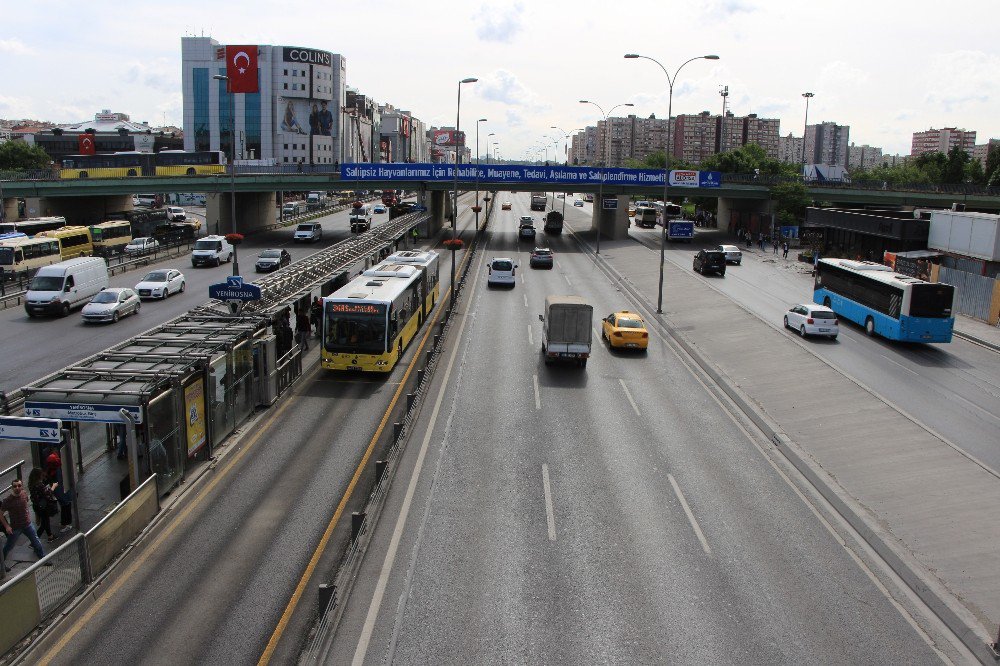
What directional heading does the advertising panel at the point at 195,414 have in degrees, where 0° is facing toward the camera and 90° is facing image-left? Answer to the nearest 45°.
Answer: approximately 315°

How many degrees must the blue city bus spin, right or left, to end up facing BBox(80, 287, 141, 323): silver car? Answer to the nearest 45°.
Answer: approximately 45° to its left

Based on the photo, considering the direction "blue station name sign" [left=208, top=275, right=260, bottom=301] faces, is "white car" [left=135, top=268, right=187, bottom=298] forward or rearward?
rearward

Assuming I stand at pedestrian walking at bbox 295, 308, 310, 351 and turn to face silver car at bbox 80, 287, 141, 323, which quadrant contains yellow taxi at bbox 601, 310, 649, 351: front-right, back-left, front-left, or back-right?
back-right

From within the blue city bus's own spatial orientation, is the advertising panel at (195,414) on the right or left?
on its left

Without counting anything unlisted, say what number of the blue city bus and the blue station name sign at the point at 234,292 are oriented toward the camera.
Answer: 1

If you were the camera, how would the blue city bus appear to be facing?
facing away from the viewer and to the left of the viewer

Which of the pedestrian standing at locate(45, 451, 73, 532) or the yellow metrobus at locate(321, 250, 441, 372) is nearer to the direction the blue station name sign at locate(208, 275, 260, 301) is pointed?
the pedestrian standing

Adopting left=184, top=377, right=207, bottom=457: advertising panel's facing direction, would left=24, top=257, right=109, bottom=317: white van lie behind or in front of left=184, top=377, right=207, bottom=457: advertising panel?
behind

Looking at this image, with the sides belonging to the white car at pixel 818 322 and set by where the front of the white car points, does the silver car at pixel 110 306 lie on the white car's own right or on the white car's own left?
on the white car's own left
